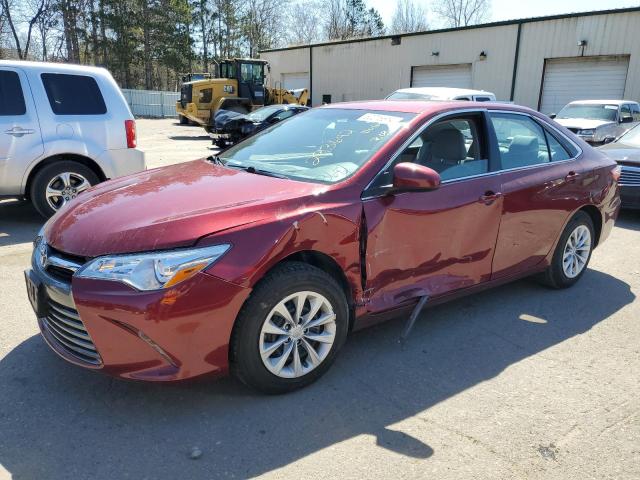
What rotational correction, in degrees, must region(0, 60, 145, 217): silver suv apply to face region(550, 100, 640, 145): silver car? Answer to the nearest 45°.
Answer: approximately 180°

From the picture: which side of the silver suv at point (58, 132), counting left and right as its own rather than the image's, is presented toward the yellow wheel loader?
right

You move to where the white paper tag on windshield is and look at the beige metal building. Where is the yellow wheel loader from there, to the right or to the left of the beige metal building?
left

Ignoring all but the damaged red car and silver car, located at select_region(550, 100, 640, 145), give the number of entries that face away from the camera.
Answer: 0

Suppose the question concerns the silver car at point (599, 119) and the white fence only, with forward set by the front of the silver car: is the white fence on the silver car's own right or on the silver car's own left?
on the silver car's own right

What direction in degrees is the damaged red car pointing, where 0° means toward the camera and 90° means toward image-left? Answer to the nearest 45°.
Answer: approximately 45°

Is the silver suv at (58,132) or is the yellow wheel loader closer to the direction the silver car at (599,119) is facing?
the silver suv

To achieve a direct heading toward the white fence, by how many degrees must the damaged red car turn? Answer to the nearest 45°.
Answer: approximately 135° to its right

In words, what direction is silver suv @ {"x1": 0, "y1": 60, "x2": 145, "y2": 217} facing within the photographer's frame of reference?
facing to the left of the viewer

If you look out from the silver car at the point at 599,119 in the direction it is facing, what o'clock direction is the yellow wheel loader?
The yellow wheel loader is roughly at 2 o'clock from the silver car.

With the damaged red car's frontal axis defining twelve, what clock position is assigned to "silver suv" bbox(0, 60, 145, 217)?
The silver suv is roughly at 3 o'clock from the damaged red car.

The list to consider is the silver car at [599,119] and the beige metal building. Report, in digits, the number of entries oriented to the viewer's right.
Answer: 0
